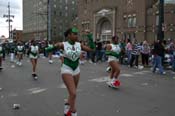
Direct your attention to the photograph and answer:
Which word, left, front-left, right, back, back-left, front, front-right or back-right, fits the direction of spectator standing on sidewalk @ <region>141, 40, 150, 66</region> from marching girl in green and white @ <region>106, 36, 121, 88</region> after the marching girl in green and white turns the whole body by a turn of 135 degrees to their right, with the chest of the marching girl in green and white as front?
right

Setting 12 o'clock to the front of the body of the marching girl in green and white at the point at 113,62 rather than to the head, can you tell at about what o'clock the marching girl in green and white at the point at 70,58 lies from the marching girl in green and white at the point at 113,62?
the marching girl in green and white at the point at 70,58 is roughly at 2 o'clock from the marching girl in green and white at the point at 113,62.
